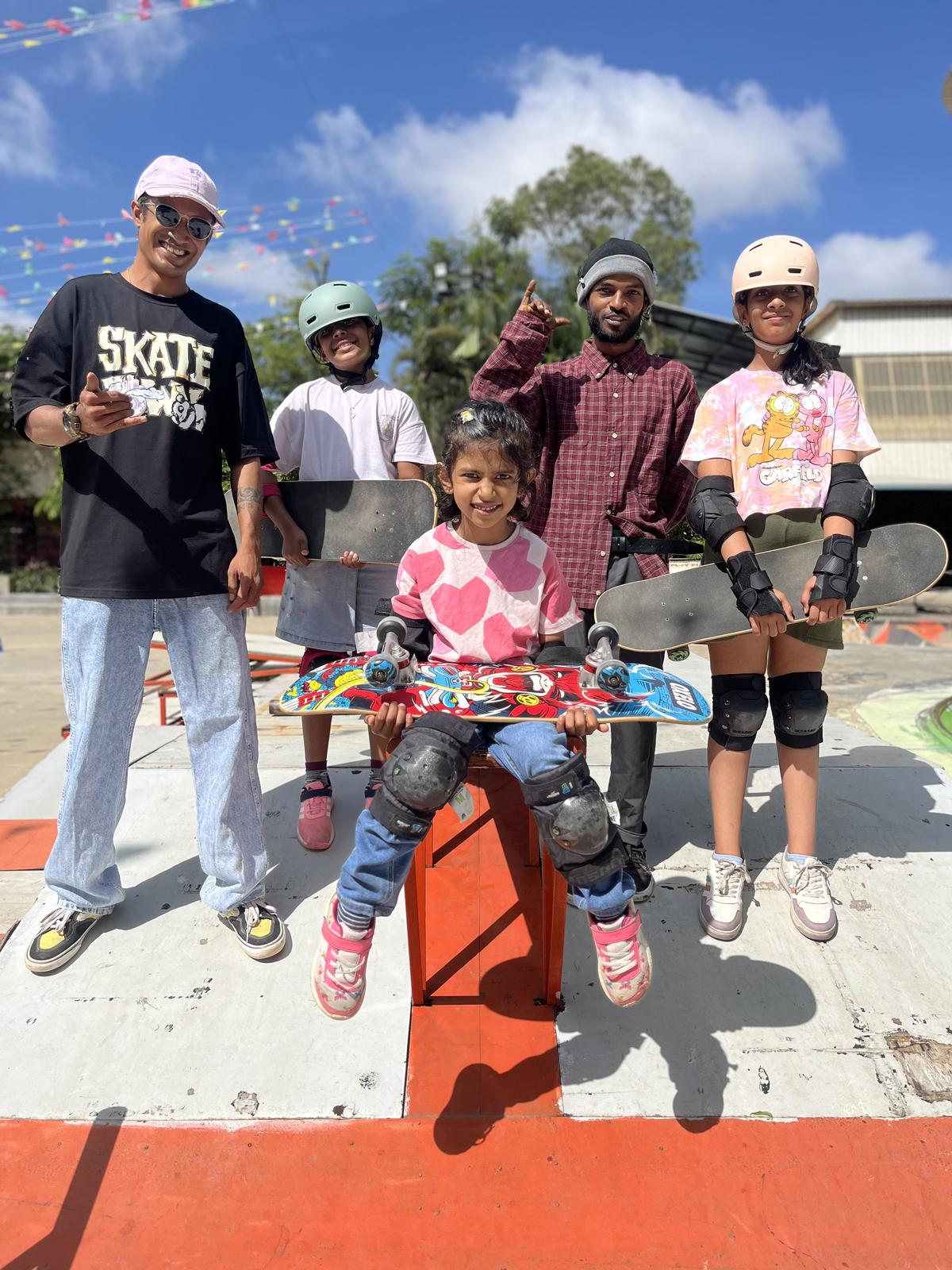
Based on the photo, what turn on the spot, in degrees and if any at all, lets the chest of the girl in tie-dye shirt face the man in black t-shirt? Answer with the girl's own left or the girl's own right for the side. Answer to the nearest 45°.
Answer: approximately 45° to the girl's own right

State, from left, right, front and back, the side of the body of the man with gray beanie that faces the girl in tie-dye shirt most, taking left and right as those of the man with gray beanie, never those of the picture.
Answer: left

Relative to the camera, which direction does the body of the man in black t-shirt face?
toward the camera

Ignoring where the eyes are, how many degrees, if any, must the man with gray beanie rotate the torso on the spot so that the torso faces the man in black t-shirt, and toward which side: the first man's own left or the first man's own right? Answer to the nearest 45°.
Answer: approximately 45° to the first man's own right

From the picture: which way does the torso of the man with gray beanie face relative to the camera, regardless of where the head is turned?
toward the camera
